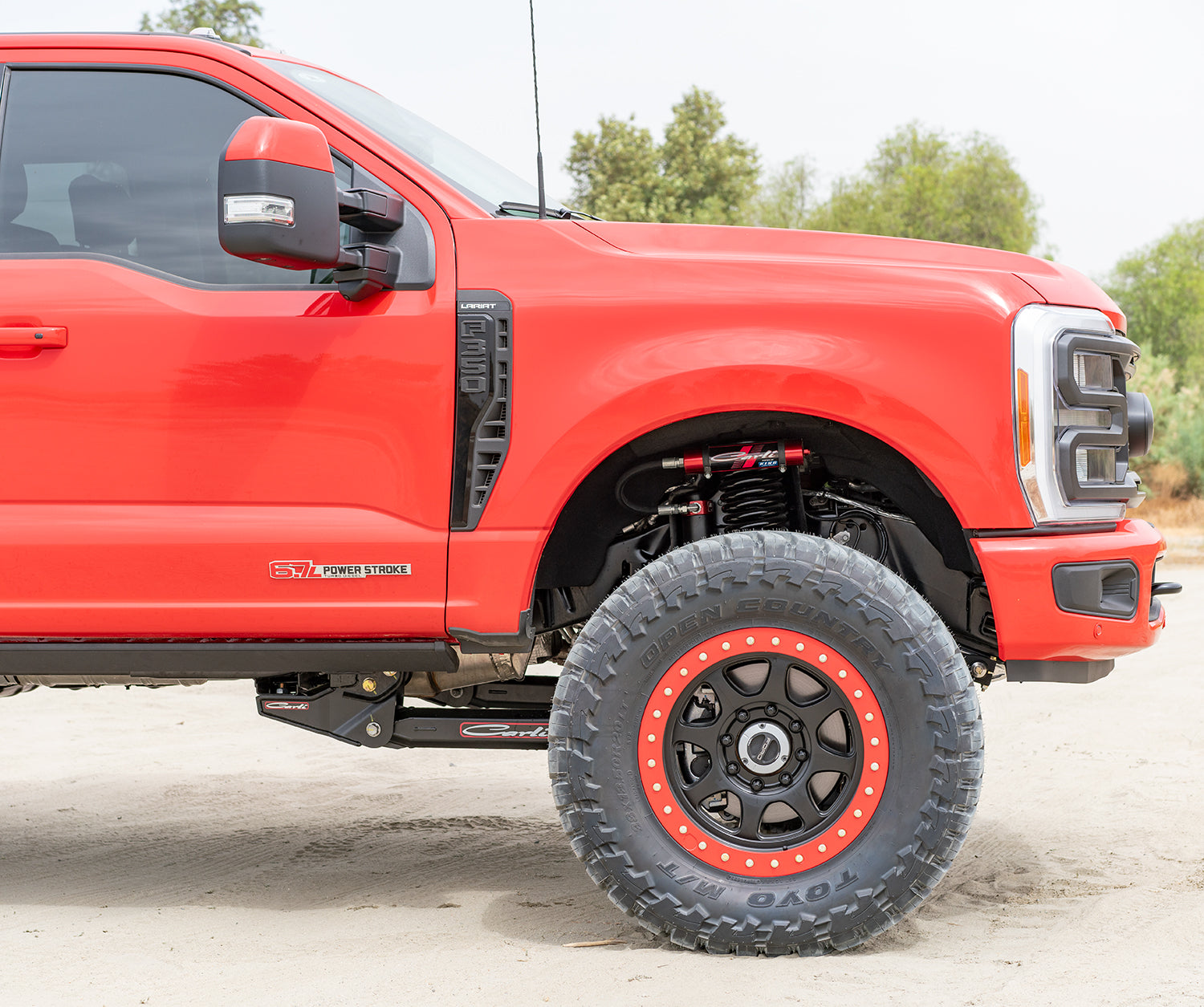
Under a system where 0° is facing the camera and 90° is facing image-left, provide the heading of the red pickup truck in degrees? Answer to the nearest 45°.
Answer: approximately 270°

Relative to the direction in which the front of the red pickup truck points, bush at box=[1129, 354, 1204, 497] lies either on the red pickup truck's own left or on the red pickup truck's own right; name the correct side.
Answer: on the red pickup truck's own left

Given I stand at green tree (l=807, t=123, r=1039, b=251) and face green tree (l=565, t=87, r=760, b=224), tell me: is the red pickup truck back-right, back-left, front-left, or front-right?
front-left

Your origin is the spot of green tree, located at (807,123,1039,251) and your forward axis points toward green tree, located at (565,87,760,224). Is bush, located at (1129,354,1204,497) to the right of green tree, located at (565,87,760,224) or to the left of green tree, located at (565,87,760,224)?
left

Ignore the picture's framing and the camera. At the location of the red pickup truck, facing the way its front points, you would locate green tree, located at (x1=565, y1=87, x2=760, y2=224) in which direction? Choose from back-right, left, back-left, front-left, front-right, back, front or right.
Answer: left
